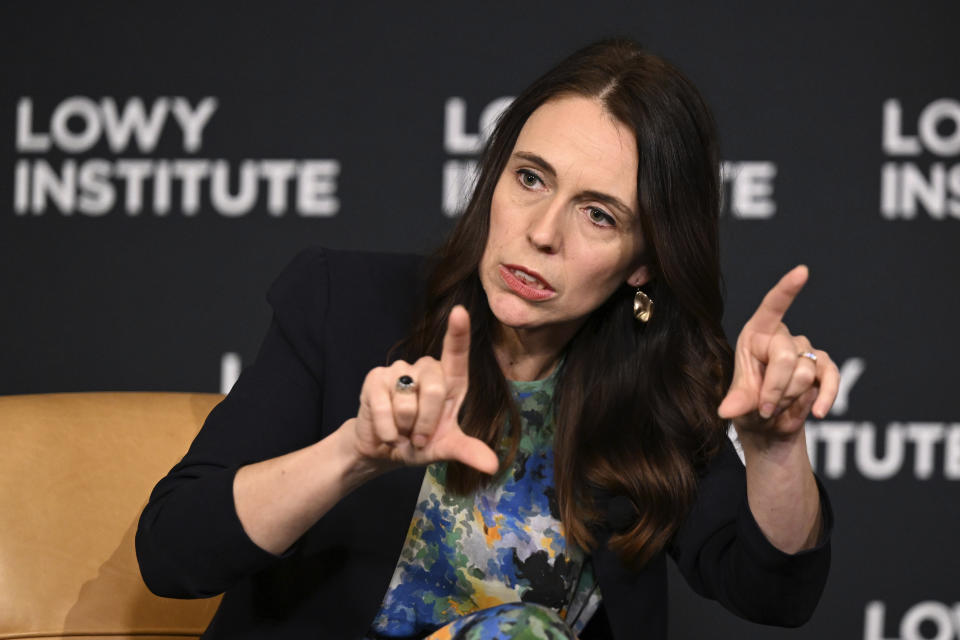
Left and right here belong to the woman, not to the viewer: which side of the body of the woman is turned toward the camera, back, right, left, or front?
front
